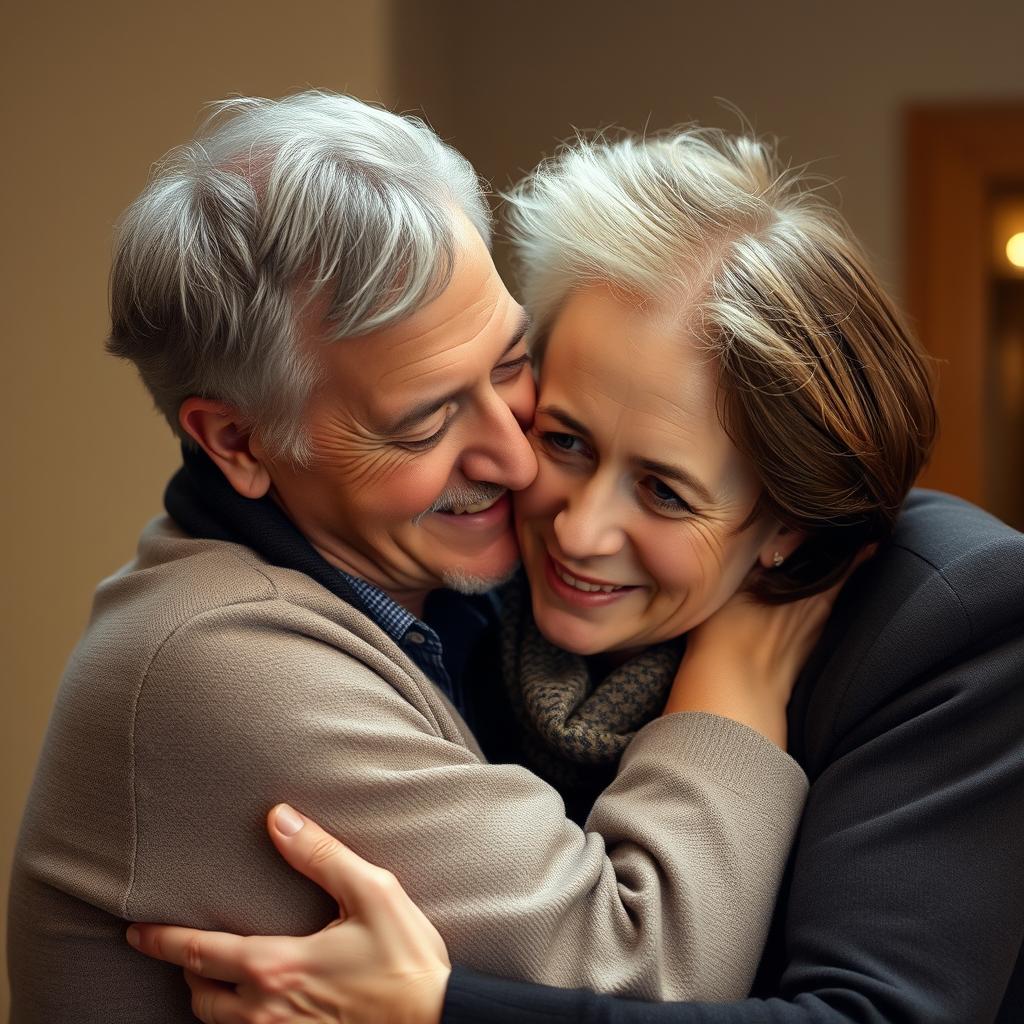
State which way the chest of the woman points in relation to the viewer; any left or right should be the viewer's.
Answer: facing the viewer and to the left of the viewer

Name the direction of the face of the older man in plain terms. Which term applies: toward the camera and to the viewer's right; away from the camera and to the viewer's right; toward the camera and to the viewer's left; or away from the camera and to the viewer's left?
toward the camera and to the viewer's right

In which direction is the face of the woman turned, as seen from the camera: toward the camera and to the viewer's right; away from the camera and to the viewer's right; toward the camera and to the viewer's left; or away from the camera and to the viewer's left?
toward the camera and to the viewer's left
